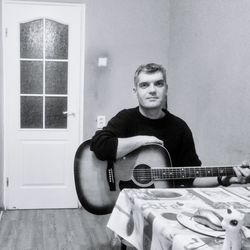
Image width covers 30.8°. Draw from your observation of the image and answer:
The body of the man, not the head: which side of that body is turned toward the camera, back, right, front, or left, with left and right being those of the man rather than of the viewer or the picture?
front

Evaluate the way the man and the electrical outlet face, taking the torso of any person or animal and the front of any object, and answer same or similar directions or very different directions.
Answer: same or similar directions

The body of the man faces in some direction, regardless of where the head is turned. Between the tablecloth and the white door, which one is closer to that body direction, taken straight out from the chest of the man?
the tablecloth

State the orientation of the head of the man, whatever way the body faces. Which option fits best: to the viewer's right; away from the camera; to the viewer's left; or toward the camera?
toward the camera

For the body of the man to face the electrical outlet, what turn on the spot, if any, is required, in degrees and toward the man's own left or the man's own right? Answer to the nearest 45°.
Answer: approximately 180°

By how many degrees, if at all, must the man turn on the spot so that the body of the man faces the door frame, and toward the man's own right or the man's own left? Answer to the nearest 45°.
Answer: approximately 135° to the man's own right

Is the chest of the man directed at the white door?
no

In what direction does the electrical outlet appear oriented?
toward the camera

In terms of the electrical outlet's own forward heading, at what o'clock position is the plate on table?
The plate on table is roughly at 12 o'clock from the electrical outlet.

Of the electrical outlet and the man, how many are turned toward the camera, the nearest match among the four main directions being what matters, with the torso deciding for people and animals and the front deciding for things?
2

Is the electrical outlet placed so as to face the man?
yes

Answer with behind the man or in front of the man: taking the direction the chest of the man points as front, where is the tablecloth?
in front

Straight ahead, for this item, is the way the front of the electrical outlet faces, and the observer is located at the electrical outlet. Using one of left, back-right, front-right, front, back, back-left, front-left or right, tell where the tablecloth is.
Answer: front

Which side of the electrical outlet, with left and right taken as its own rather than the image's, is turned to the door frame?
right

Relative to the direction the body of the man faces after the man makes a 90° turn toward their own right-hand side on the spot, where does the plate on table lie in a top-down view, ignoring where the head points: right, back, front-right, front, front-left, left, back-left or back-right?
left

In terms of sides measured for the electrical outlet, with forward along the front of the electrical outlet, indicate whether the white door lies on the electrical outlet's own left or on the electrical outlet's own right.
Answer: on the electrical outlet's own right
